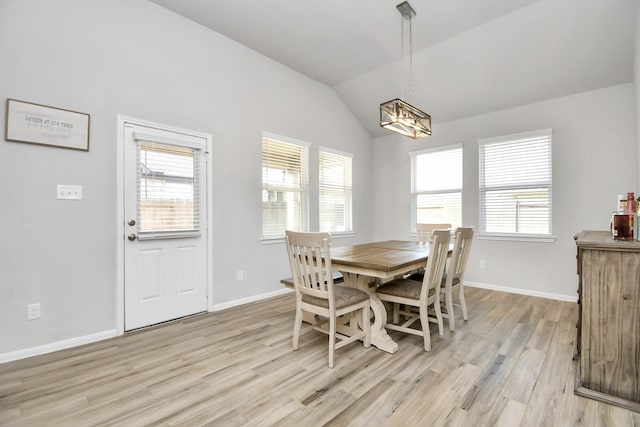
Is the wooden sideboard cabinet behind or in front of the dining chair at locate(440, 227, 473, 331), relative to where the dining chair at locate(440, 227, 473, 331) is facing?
behind

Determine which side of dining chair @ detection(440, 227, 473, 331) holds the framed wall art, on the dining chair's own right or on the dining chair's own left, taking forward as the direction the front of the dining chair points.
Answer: on the dining chair's own left

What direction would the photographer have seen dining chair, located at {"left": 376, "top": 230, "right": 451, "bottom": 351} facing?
facing away from the viewer and to the left of the viewer

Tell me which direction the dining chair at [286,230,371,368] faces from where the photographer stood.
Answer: facing away from the viewer and to the right of the viewer

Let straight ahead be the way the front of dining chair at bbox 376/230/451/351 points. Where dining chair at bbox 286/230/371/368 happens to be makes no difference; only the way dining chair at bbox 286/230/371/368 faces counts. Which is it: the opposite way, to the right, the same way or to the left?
to the right

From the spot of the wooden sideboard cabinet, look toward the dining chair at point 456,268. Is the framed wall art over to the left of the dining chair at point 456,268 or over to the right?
left

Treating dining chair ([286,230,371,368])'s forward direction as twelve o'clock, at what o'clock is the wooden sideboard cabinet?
The wooden sideboard cabinet is roughly at 2 o'clock from the dining chair.

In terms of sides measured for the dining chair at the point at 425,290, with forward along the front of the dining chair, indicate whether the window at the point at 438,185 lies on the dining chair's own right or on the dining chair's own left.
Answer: on the dining chair's own right

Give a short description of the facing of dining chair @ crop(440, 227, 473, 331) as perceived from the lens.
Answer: facing away from the viewer and to the left of the viewer

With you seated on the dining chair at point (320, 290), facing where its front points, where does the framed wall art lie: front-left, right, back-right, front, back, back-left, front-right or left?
back-left

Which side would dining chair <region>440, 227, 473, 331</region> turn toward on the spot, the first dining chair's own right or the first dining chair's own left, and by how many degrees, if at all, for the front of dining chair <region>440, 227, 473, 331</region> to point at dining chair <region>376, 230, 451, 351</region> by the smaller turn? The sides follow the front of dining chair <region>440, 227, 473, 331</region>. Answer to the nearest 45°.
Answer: approximately 90° to the first dining chair's own left
